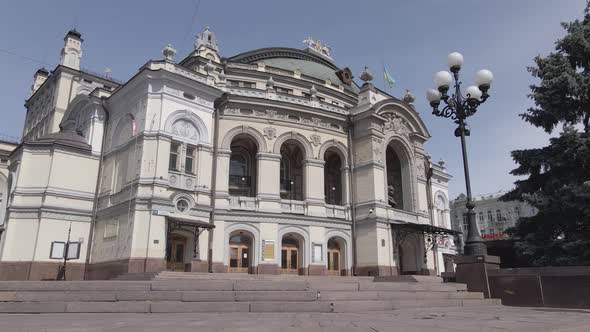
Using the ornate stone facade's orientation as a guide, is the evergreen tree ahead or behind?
ahead

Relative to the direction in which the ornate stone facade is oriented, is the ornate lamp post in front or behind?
in front

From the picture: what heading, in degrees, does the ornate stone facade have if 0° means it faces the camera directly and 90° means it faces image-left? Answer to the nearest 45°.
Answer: approximately 315°
